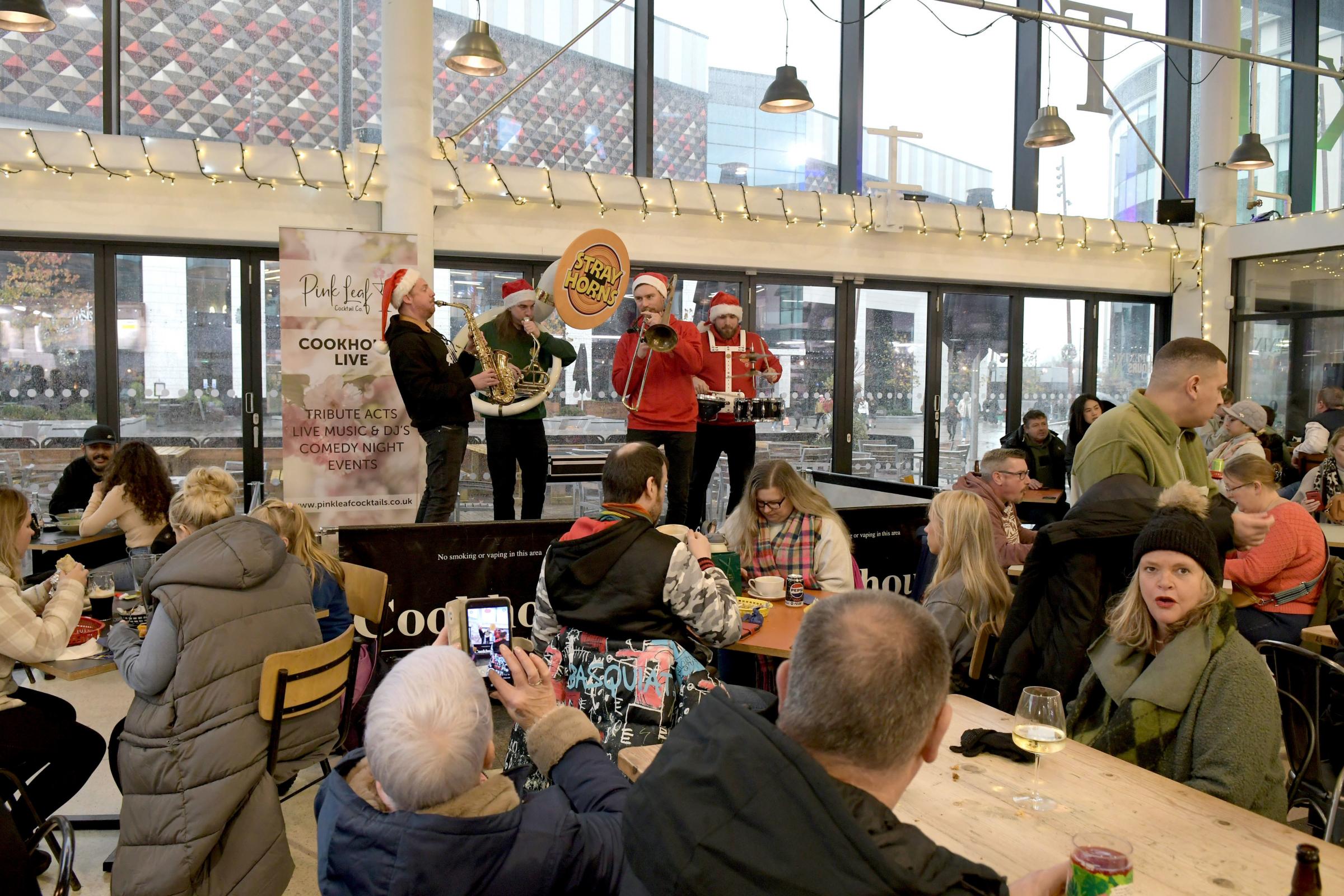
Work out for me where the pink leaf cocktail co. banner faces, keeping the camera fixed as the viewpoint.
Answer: facing the viewer

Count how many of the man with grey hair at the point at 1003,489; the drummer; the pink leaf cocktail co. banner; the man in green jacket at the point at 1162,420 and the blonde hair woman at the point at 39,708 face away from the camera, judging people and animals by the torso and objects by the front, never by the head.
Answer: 0

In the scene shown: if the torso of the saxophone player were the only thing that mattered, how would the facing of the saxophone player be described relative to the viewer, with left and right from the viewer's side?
facing to the right of the viewer

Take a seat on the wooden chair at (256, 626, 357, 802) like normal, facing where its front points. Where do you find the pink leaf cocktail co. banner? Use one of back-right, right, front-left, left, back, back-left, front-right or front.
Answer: front-right

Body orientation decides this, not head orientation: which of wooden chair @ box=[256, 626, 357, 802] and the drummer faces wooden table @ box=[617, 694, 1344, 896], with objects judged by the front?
the drummer

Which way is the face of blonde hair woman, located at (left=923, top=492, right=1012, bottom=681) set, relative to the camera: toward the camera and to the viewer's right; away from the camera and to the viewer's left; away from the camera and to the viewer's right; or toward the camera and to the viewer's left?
away from the camera and to the viewer's left

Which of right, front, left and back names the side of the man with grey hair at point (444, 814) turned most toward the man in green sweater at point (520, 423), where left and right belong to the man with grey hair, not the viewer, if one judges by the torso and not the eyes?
front

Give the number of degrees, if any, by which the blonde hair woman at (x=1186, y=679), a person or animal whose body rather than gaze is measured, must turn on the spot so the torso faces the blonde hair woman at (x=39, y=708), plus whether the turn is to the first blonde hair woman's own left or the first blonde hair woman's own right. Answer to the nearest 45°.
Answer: approximately 45° to the first blonde hair woman's own right

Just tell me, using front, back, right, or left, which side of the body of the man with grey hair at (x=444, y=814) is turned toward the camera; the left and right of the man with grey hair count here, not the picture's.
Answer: back

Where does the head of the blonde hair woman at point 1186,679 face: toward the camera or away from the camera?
toward the camera

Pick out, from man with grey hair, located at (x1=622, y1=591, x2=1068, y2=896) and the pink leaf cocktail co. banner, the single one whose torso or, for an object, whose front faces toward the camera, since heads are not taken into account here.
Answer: the pink leaf cocktail co. banner
